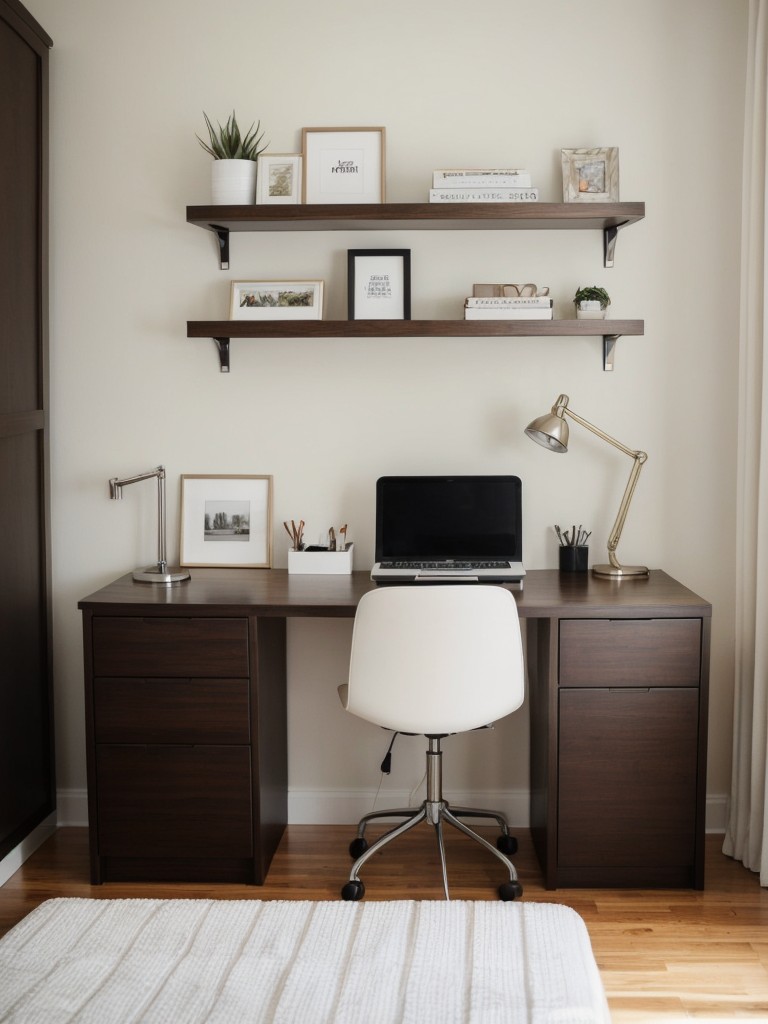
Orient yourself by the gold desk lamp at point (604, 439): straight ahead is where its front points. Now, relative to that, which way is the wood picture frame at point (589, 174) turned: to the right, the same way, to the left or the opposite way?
to the left

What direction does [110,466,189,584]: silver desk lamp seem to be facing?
to the viewer's left

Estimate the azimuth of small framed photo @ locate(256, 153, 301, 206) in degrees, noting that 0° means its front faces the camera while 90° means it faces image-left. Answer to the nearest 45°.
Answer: approximately 0°

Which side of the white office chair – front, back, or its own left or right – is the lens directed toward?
back

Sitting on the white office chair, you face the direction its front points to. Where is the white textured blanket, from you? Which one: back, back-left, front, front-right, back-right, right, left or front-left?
back

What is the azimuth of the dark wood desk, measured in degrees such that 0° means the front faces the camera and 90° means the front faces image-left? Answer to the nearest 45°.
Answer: approximately 0°
